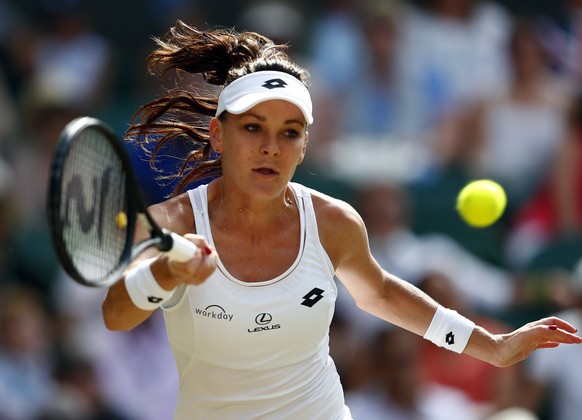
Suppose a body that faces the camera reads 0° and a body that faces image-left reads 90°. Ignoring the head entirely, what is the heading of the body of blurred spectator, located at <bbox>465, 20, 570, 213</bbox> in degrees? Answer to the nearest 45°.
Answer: approximately 0°

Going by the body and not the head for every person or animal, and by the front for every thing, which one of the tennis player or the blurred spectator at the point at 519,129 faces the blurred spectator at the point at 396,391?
the blurred spectator at the point at 519,129

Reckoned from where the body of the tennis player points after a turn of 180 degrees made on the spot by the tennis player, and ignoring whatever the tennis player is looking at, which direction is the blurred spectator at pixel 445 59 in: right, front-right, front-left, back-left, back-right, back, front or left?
front

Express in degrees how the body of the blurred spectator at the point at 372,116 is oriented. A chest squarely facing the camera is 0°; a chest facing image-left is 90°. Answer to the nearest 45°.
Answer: approximately 0°

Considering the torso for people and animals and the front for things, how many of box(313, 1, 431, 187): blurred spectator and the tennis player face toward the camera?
2

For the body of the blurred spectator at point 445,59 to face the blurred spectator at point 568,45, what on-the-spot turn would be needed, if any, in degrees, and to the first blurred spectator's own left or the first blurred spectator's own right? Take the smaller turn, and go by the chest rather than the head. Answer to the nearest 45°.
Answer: approximately 135° to the first blurred spectator's own left

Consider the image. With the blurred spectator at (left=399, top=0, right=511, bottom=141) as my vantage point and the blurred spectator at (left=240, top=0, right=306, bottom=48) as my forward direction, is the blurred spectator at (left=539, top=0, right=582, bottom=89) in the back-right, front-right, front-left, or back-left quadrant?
back-right
